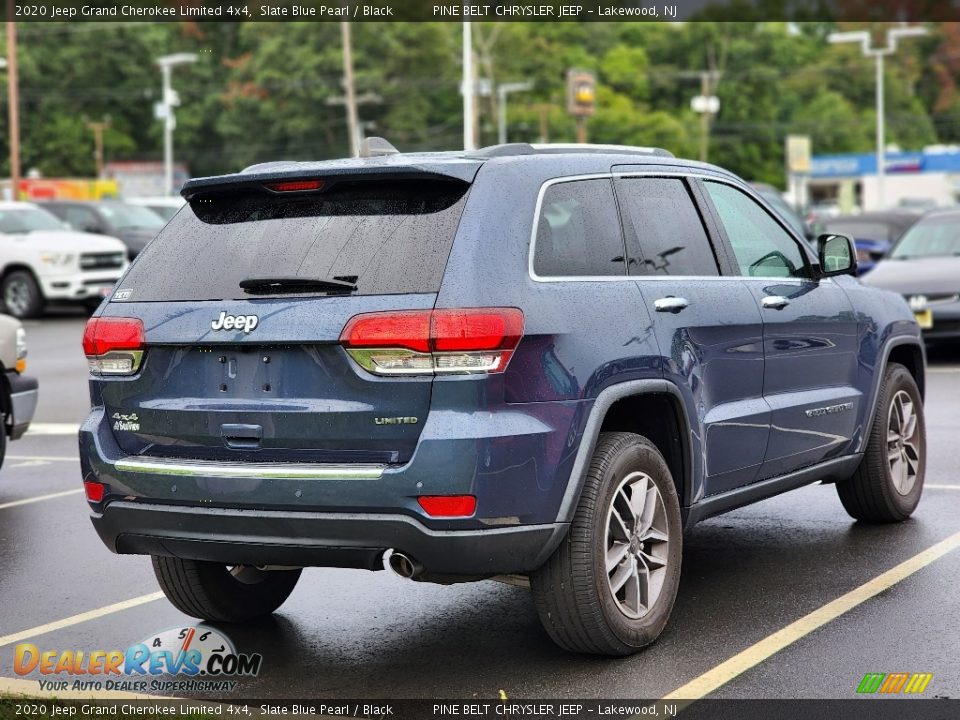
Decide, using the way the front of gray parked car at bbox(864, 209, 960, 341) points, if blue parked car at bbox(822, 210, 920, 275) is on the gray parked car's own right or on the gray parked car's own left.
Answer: on the gray parked car's own right

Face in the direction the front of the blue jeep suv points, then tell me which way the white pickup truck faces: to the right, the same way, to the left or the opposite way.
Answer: to the right

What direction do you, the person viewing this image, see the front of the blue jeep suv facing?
facing away from the viewer and to the right of the viewer

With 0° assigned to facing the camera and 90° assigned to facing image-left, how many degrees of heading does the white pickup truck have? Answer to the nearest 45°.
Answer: approximately 315°

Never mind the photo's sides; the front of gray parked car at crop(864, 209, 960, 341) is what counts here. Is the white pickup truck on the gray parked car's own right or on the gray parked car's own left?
on the gray parked car's own right

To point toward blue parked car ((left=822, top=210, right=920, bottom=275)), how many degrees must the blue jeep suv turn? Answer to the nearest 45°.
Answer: approximately 45° to its left

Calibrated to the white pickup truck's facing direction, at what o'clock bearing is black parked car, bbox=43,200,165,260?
The black parked car is roughly at 8 o'clock from the white pickup truck.
